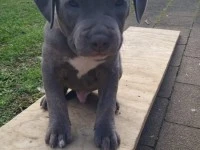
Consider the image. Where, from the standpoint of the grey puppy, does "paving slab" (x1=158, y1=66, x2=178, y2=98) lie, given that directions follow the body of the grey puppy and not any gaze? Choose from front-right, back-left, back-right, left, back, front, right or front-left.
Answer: back-left

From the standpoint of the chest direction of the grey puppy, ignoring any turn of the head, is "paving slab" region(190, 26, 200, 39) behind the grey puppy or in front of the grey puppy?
behind

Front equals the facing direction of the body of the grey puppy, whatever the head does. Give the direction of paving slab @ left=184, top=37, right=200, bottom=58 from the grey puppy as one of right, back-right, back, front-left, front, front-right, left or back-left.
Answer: back-left

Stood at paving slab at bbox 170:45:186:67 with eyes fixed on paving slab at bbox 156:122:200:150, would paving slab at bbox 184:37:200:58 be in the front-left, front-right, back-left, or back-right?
back-left

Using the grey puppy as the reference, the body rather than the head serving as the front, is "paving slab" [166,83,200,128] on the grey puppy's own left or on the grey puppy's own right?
on the grey puppy's own left

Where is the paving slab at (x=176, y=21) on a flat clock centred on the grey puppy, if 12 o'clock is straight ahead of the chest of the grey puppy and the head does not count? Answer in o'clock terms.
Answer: The paving slab is roughly at 7 o'clock from the grey puppy.

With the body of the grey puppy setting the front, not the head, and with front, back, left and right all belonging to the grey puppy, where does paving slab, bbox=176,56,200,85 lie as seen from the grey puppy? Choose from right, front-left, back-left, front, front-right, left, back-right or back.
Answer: back-left

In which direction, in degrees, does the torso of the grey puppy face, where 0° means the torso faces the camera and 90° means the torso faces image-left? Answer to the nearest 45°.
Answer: approximately 0°
